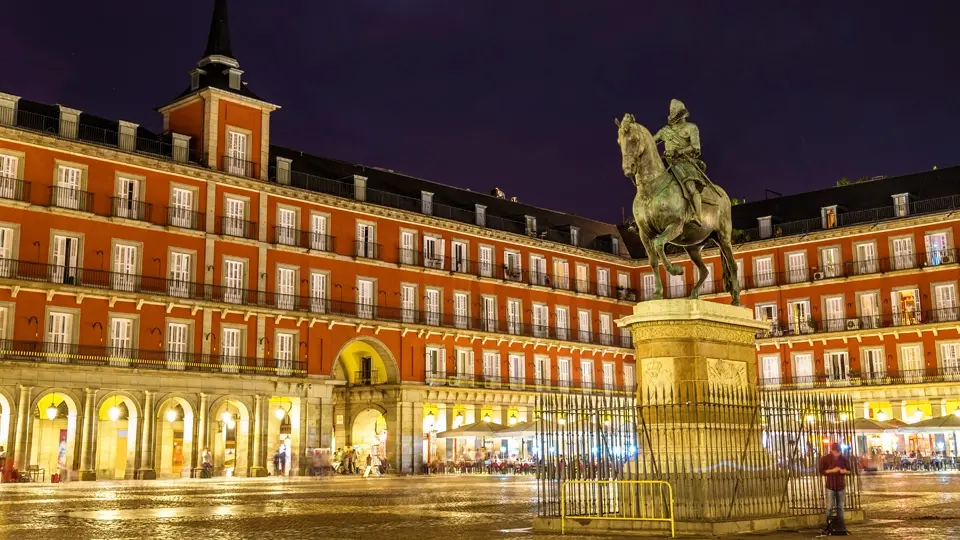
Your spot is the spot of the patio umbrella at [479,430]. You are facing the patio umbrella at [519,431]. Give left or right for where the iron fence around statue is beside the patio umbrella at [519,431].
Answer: right

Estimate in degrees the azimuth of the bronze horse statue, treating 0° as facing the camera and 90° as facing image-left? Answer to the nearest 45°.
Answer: approximately 45°

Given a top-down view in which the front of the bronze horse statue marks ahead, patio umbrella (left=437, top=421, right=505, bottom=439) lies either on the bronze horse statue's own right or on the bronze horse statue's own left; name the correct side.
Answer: on the bronze horse statue's own right

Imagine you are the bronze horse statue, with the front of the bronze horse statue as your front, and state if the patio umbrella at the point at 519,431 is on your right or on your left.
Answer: on your right
